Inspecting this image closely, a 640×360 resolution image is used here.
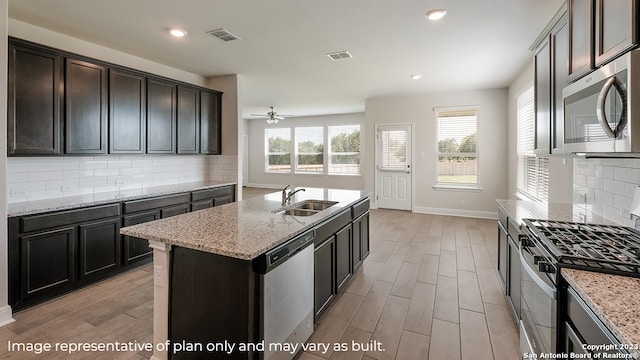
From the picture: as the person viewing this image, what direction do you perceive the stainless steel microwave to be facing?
facing the viewer and to the left of the viewer

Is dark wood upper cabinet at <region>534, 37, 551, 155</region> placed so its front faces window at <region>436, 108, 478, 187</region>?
no

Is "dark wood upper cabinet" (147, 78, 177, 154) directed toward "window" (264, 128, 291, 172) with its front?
no

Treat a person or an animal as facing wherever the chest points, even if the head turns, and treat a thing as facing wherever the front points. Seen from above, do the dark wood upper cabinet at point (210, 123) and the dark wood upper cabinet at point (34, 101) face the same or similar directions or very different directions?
same or similar directions

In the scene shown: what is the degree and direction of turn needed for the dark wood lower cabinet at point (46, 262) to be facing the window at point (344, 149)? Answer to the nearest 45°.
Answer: approximately 90° to its left

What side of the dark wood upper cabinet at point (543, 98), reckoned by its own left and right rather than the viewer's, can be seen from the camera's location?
left

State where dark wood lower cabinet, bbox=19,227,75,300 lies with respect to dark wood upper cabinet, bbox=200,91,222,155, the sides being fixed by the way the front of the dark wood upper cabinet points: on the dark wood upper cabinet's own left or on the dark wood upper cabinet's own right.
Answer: on the dark wood upper cabinet's own right

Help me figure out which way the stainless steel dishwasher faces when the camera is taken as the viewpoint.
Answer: facing the viewer and to the right of the viewer

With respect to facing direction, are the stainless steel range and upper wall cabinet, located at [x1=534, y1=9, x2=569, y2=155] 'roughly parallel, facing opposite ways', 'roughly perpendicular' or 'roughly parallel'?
roughly parallel

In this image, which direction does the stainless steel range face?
to the viewer's left

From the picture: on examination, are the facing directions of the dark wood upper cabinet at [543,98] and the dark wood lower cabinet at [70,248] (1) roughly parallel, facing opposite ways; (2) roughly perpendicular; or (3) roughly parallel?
roughly parallel, facing opposite ways

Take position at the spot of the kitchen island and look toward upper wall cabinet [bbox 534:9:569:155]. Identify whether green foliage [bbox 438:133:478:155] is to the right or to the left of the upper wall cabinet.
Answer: left

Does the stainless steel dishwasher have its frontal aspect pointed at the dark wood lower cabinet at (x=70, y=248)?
no

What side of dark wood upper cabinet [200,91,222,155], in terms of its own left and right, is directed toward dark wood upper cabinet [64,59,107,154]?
right

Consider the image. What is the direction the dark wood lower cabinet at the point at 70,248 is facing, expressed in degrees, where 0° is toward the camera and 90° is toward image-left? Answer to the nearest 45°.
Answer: approximately 315°

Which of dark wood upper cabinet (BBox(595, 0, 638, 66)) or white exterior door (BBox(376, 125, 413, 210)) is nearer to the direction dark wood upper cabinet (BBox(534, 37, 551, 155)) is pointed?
the white exterior door
